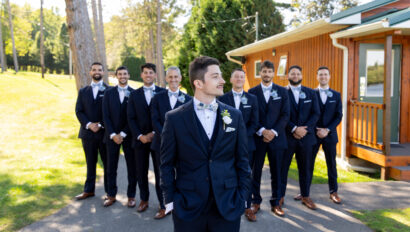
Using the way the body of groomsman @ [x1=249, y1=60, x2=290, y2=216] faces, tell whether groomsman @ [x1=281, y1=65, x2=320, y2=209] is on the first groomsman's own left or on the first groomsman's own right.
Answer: on the first groomsman's own left

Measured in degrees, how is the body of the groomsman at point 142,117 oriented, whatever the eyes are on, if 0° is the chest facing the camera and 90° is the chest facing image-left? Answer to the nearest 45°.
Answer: approximately 0°

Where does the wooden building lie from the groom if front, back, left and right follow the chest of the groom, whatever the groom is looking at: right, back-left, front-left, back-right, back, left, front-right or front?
back-left

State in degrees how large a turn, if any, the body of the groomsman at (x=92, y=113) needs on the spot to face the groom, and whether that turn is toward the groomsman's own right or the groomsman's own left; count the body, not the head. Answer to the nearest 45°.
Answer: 0° — they already face them

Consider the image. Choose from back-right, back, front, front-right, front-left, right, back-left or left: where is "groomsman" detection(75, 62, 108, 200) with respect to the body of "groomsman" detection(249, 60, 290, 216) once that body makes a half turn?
left

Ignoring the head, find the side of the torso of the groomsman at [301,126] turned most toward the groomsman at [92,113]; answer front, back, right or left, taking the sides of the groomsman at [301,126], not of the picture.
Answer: right

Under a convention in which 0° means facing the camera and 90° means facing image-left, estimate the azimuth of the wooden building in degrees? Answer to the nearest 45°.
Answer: approximately 45°

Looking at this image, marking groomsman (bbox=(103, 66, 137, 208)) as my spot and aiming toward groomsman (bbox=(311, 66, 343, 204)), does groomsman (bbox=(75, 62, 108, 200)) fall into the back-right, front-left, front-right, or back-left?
back-left

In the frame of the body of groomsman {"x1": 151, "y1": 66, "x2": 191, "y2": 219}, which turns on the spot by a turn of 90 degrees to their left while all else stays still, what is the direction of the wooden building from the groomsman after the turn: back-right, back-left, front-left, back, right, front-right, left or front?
front-left

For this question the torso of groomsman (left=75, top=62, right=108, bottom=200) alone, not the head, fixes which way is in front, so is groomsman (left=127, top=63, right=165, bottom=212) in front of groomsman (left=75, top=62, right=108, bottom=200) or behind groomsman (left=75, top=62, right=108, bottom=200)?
in front

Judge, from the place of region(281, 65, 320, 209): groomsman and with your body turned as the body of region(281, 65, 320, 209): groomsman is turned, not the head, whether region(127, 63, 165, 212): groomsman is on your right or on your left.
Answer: on your right
